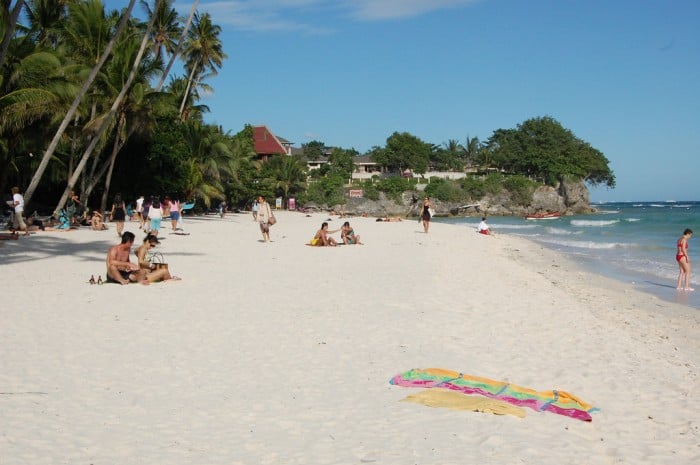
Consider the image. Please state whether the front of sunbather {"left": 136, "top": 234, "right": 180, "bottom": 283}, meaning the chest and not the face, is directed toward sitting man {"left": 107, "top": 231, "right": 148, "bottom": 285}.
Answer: no

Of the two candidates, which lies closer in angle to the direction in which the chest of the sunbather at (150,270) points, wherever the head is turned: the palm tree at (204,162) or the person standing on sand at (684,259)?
the person standing on sand

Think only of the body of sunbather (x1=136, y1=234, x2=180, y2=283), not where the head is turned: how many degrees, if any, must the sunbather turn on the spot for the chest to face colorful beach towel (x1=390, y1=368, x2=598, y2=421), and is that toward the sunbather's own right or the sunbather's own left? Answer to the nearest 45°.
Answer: approximately 45° to the sunbather's own right

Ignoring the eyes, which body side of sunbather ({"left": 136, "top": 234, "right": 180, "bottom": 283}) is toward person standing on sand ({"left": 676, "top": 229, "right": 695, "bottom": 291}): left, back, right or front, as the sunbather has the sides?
front

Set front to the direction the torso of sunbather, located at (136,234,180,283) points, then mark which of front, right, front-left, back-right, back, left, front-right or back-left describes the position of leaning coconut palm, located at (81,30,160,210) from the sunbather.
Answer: left

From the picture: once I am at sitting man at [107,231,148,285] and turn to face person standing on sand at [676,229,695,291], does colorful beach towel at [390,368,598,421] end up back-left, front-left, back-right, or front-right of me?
front-right

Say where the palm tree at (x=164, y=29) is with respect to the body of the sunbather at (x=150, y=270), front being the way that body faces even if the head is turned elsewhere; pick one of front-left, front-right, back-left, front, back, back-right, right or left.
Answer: left

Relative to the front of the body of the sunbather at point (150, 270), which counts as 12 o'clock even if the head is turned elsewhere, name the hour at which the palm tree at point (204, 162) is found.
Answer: The palm tree is roughly at 9 o'clock from the sunbather.

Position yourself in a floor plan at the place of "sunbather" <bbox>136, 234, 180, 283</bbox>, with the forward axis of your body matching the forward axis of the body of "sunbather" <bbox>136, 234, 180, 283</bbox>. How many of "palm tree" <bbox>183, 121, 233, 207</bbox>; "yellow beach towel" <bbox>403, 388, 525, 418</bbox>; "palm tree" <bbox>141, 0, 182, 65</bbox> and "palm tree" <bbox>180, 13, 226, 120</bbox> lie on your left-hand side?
3

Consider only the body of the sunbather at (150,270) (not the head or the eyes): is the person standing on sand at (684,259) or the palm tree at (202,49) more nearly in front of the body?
the person standing on sand
